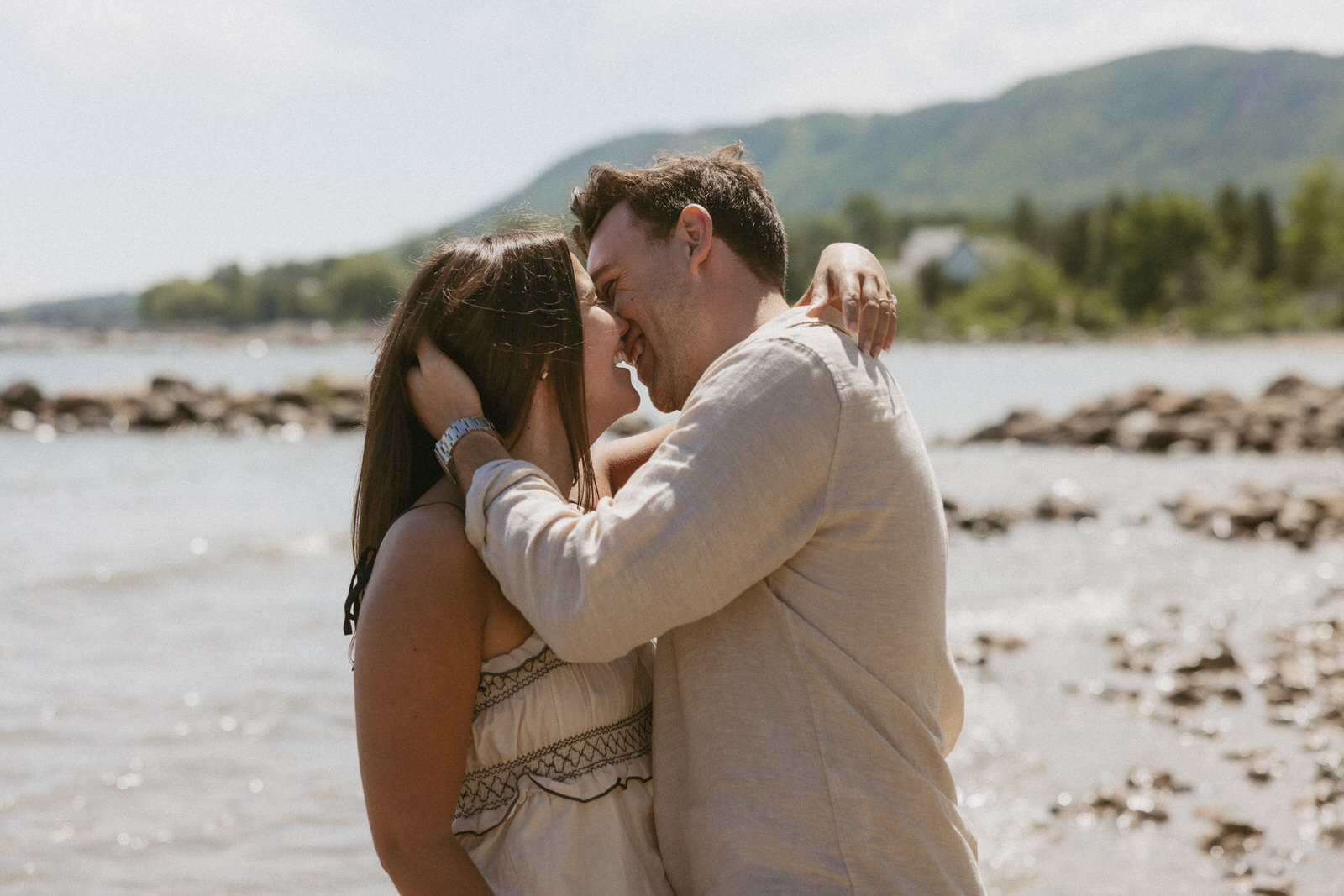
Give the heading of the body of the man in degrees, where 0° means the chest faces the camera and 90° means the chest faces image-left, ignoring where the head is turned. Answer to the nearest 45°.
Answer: approximately 90°

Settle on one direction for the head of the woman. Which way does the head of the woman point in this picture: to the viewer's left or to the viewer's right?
to the viewer's right
